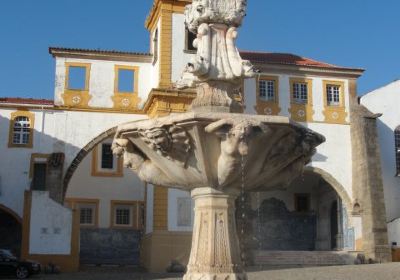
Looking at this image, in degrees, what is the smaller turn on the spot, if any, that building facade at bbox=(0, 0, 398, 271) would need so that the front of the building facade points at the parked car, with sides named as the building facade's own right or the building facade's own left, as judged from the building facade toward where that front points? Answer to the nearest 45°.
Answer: approximately 45° to the building facade's own right

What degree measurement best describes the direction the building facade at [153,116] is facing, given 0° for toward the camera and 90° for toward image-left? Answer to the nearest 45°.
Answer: approximately 0°
